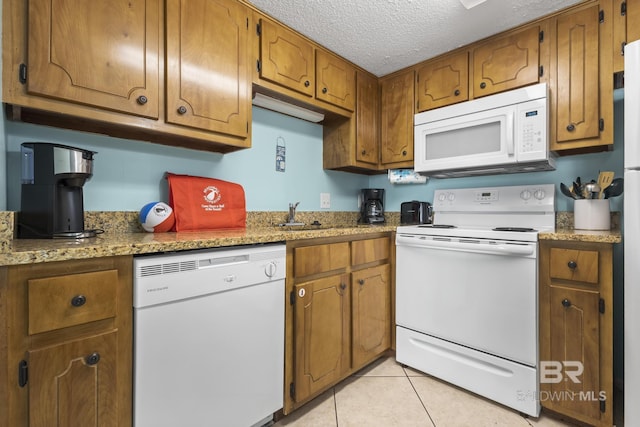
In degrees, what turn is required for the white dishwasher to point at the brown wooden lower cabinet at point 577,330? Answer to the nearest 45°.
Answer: approximately 45° to its left

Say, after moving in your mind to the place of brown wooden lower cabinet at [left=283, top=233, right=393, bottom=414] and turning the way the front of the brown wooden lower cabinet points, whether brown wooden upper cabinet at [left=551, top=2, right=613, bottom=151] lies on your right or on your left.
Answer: on your left

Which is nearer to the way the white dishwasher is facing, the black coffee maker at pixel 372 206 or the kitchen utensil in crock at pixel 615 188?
the kitchen utensil in crock

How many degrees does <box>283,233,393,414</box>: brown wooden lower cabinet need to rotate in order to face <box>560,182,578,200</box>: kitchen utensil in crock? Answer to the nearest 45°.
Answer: approximately 45° to its left

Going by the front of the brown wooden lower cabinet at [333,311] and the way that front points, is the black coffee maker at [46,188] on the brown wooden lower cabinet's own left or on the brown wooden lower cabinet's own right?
on the brown wooden lower cabinet's own right

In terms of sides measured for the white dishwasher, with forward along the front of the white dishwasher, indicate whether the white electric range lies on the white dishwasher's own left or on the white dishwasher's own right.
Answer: on the white dishwasher's own left
